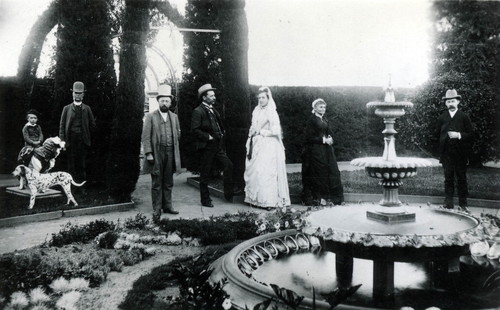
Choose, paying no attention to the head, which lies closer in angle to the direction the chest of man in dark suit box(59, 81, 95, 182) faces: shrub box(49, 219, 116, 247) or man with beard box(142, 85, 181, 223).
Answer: the shrub

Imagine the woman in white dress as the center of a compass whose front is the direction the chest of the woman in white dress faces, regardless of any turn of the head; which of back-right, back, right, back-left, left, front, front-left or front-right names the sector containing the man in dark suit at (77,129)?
front-right

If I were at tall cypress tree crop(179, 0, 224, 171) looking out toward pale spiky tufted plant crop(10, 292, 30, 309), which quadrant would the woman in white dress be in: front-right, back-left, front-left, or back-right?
front-left

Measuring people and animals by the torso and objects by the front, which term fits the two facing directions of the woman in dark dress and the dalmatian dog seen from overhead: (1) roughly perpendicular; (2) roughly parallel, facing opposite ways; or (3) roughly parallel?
roughly perpendicular

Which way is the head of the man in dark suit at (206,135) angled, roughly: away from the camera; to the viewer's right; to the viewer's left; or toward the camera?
to the viewer's right

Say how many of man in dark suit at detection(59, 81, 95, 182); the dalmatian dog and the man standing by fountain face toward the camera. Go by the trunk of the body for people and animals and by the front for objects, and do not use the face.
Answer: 2

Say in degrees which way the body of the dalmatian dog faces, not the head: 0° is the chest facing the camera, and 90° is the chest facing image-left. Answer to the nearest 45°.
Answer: approximately 90°

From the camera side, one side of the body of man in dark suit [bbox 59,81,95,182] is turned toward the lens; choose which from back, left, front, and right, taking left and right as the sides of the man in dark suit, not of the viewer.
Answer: front

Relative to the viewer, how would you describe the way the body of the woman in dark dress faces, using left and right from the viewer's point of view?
facing the viewer and to the right of the viewer

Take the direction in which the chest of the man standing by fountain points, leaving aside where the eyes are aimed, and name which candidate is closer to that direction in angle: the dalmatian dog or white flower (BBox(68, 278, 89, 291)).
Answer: the white flower

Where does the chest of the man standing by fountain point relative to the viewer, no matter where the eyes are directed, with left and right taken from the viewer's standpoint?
facing the viewer

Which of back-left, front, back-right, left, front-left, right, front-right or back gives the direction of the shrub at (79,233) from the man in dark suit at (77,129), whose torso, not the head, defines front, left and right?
front

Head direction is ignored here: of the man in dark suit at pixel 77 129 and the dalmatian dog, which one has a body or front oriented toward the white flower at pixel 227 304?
the man in dark suit

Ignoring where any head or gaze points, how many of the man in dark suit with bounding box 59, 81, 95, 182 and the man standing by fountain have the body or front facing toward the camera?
2
